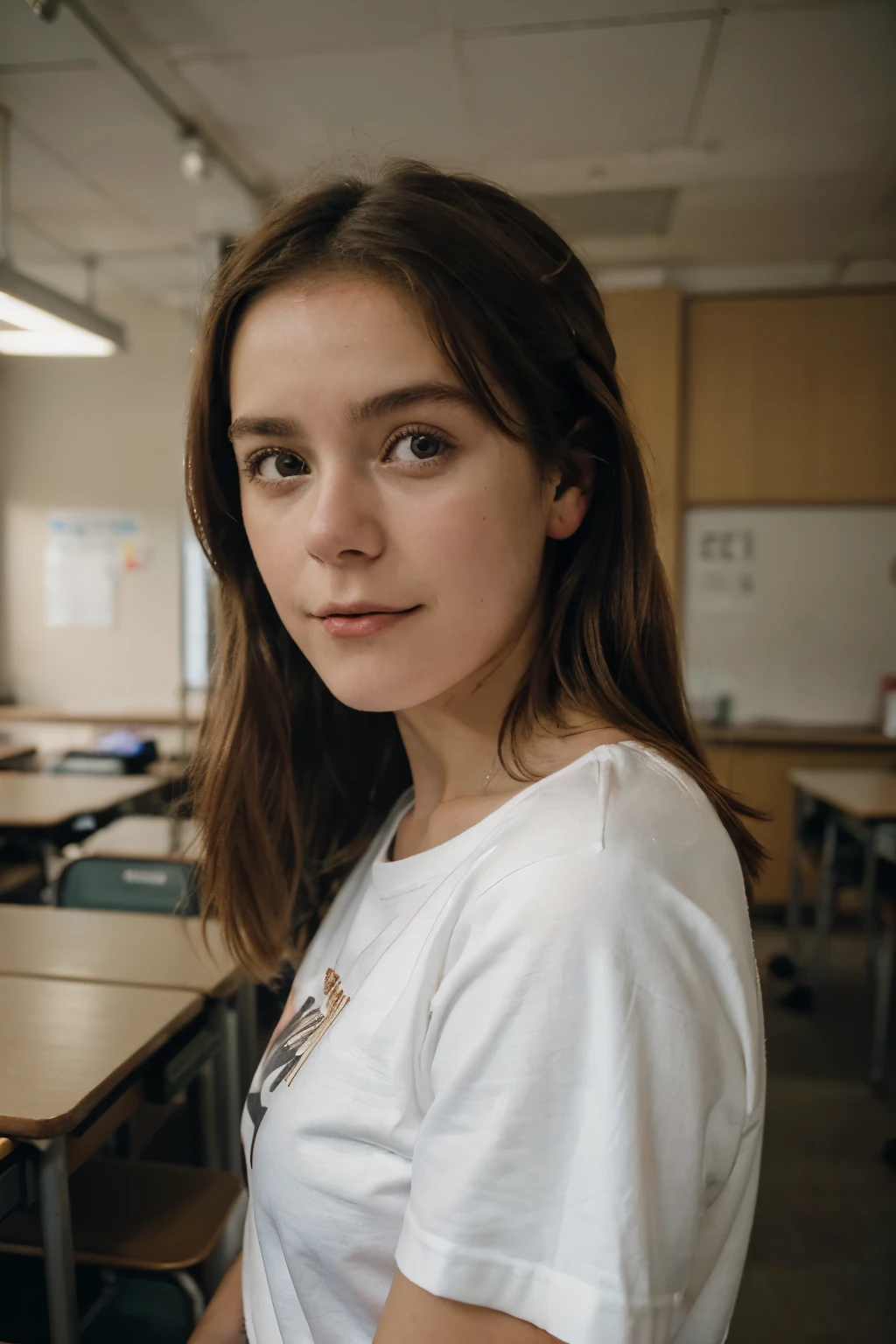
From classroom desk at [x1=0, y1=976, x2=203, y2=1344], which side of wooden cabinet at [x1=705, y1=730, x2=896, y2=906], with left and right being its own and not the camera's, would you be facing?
front

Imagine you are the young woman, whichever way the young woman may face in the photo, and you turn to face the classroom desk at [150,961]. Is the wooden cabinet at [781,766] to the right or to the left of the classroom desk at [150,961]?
right

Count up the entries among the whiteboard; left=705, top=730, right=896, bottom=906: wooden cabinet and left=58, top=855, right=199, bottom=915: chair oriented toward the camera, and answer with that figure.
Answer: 2

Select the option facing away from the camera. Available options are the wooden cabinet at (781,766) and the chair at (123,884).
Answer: the chair

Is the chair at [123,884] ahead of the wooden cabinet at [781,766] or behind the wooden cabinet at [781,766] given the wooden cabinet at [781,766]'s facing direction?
ahead

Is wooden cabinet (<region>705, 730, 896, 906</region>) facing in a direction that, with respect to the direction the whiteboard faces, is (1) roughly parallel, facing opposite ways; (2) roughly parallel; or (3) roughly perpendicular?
roughly parallel

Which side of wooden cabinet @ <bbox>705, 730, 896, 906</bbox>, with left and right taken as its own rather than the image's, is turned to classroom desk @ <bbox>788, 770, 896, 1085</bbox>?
front

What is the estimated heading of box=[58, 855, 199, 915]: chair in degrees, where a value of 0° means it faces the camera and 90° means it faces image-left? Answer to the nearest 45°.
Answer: approximately 180°

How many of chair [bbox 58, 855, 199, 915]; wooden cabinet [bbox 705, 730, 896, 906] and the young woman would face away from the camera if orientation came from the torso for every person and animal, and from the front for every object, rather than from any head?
1

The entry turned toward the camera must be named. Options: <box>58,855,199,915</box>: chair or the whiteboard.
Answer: the whiteboard

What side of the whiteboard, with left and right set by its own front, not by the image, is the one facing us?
front

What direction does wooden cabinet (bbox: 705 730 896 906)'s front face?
toward the camera

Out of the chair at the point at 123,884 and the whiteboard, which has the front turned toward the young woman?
the whiteboard
